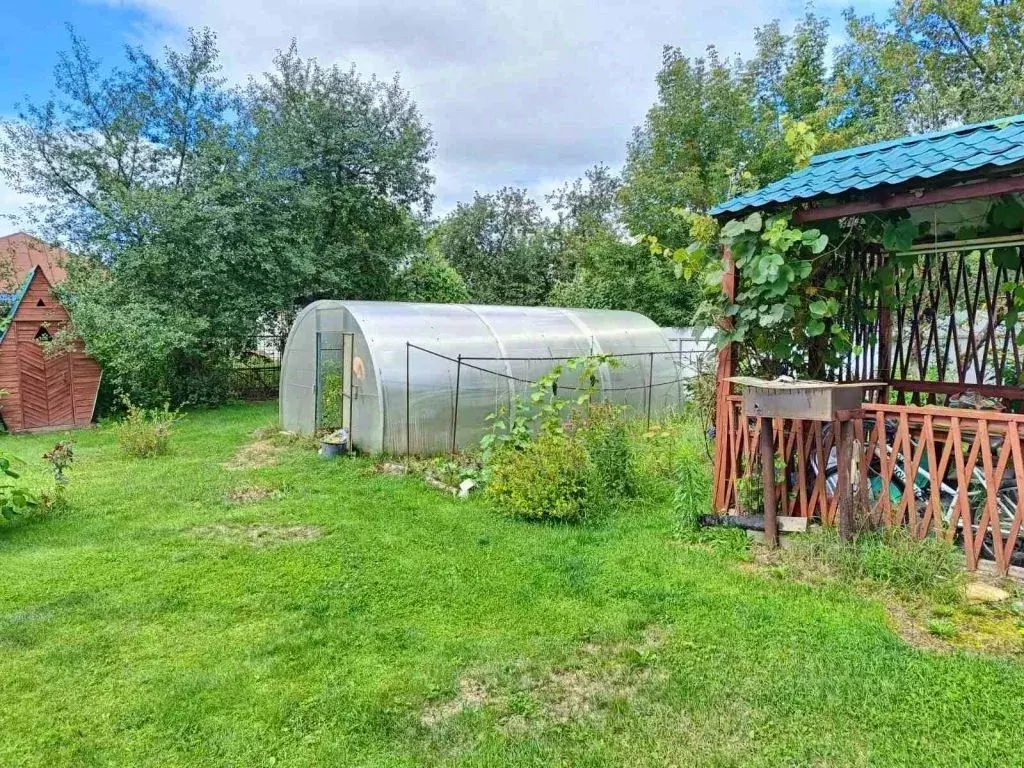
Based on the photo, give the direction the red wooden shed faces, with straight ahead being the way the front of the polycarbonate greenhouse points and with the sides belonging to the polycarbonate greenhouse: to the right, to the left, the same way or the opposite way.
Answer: to the left

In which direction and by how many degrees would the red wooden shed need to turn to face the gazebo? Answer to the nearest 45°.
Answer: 0° — it already faces it

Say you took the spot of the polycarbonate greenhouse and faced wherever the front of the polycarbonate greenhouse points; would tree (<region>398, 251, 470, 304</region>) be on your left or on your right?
on your right

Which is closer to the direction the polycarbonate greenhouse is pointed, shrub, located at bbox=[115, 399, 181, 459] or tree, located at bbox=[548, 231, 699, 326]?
the shrub

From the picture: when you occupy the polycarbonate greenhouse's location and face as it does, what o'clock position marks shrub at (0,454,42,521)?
The shrub is roughly at 12 o'clock from the polycarbonate greenhouse.

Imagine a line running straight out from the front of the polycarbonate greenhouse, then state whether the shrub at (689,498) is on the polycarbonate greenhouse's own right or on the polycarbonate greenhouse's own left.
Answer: on the polycarbonate greenhouse's own left

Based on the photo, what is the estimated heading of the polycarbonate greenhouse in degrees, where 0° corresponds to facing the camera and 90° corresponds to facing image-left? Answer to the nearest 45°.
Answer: approximately 45°

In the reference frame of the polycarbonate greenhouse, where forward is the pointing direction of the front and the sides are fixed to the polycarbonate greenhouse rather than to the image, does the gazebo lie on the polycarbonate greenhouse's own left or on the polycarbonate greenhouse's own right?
on the polycarbonate greenhouse's own left

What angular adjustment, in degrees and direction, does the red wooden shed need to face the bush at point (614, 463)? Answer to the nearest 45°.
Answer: approximately 45° to its left

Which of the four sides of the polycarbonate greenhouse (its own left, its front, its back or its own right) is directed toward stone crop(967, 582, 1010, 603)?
left

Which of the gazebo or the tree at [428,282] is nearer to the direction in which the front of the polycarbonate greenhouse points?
the gazebo

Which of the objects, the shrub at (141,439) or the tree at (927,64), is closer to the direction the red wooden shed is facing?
the shrub

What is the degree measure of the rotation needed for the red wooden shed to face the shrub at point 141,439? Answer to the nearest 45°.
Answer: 0° — it already faces it

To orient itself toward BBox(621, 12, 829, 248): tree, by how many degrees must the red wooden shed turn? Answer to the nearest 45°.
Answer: approximately 90° to its left
